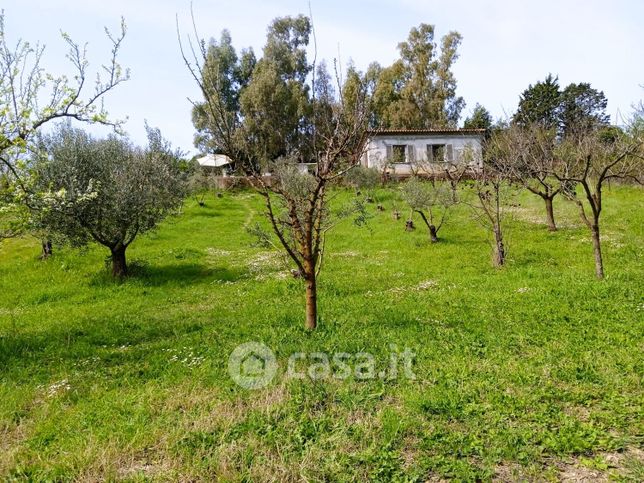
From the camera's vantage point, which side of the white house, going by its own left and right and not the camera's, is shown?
front

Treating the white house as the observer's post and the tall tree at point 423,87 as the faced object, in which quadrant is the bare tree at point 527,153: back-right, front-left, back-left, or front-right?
back-right

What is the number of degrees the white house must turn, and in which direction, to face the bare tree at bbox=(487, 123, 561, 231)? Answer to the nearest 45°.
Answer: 0° — it already faces it

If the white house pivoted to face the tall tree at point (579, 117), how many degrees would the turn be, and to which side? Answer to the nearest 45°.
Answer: approximately 135° to its left

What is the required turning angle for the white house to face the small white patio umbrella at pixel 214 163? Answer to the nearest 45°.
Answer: approximately 90° to its right

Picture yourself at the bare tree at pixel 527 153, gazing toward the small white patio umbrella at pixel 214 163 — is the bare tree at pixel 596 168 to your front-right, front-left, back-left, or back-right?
back-left

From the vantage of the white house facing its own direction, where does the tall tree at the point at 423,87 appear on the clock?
The tall tree is roughly at 6 o'clock from the white house.

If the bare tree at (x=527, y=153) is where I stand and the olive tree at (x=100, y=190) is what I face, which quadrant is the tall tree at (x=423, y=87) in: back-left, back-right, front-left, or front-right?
back-right

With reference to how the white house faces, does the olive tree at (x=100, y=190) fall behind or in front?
in front

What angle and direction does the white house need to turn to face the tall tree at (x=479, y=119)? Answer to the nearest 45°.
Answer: approximately 135° to its left
